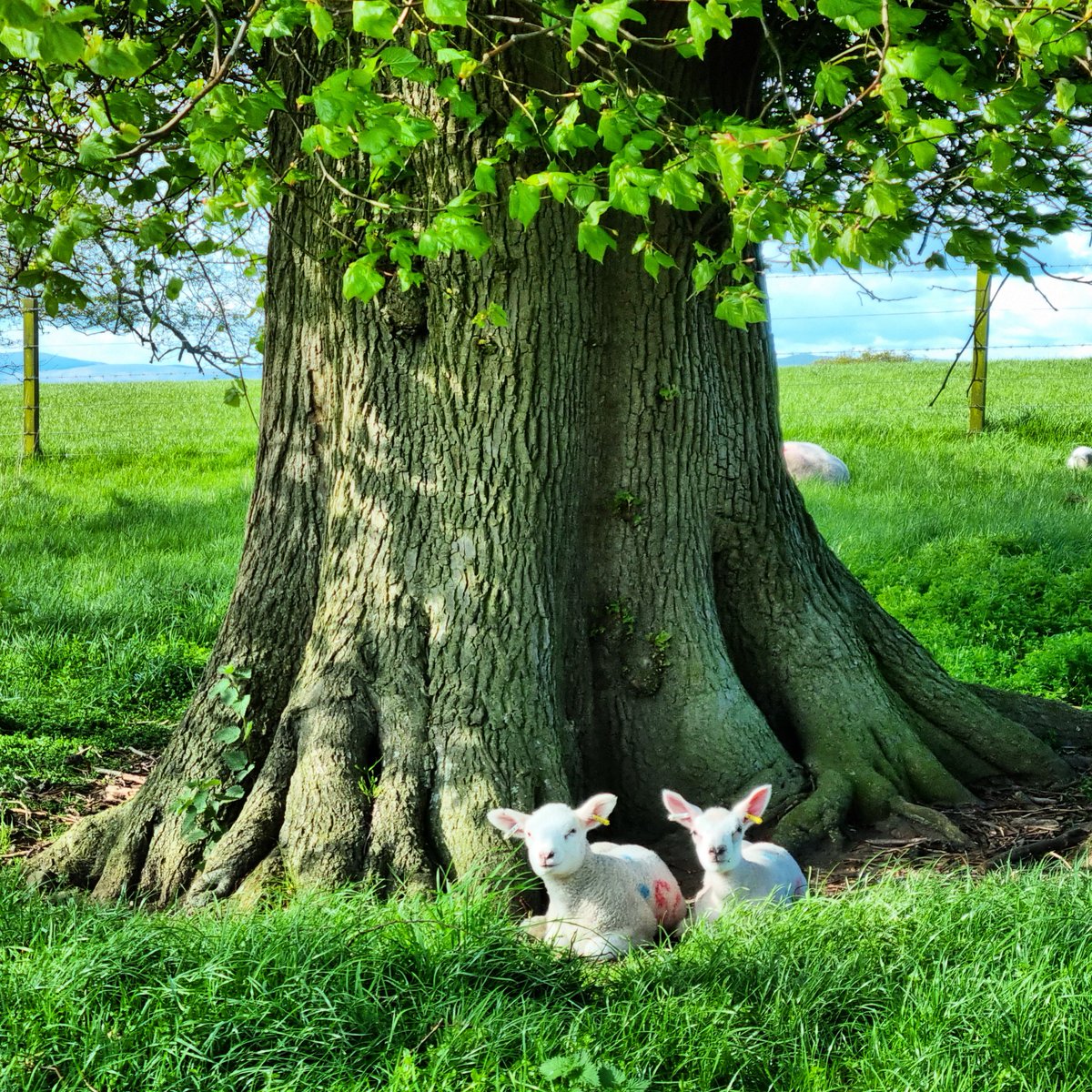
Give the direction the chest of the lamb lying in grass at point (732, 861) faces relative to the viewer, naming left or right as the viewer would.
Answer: facing the viewer and to the left of the viewer

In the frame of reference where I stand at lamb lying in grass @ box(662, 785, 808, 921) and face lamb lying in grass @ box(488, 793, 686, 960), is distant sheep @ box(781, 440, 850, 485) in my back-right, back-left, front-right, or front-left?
back-right

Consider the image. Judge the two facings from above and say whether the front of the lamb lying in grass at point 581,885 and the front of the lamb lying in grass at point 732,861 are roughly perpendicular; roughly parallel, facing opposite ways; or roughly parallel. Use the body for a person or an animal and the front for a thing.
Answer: roughly parallel

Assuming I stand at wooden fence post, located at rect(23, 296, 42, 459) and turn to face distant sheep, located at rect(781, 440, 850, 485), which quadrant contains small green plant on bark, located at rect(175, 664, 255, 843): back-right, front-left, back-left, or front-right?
front-right

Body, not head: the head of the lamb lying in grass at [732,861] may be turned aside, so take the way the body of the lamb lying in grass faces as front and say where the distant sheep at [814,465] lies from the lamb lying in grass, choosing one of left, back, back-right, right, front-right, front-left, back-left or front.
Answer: back-right
